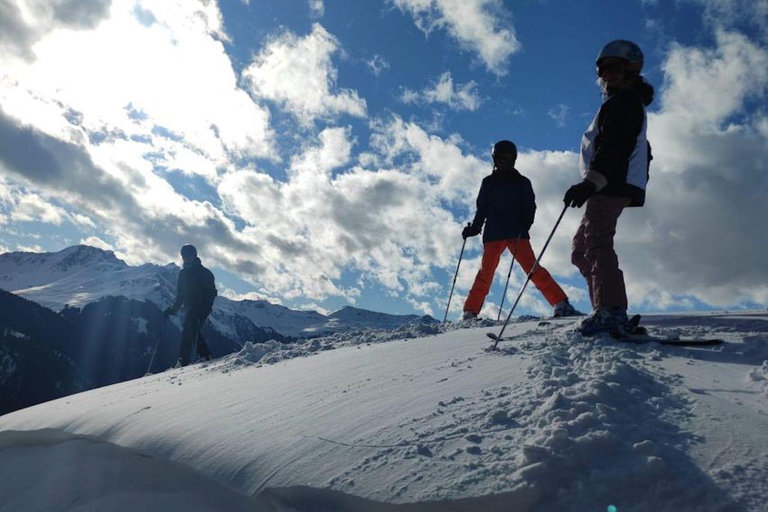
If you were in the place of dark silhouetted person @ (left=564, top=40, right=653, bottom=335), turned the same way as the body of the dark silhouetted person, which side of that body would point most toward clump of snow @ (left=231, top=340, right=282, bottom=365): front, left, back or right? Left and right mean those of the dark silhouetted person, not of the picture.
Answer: front

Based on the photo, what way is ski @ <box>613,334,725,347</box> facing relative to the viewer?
to the viewer's left

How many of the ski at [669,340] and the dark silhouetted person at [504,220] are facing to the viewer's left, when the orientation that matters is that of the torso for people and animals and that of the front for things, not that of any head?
1

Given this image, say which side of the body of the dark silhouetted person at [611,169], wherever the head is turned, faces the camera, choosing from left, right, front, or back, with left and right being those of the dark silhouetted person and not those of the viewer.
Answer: left
